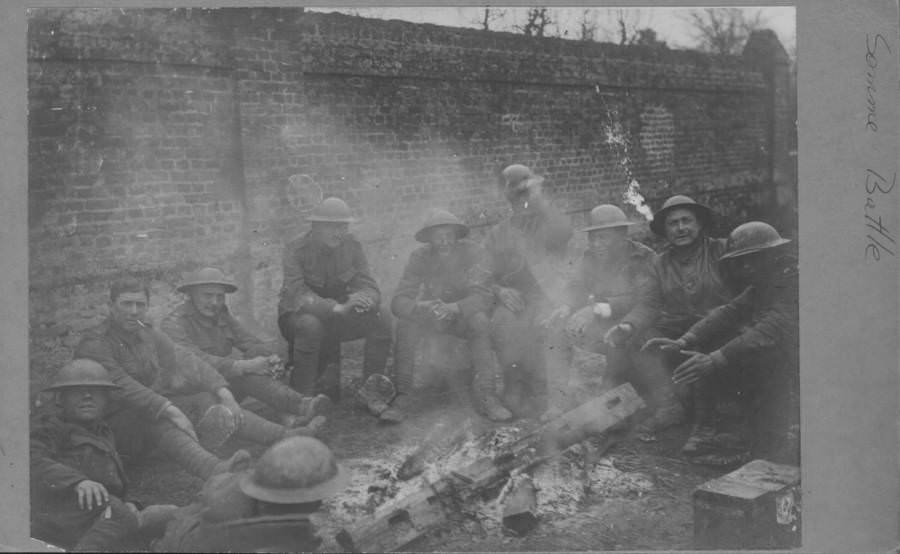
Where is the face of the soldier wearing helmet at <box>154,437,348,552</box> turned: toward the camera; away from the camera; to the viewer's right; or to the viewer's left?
away from the camera

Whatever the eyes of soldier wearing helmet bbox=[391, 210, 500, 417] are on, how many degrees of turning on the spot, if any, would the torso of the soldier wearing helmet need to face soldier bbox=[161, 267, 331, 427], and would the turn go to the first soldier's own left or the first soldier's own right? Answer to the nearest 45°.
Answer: approximately 90° to the first soldier's own right

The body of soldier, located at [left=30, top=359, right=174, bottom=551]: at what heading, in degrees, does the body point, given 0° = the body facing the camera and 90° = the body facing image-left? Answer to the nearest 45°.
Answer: approximately 315°

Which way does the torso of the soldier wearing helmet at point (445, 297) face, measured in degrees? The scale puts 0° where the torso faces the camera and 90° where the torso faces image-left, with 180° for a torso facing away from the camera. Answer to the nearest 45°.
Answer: approximately 0°

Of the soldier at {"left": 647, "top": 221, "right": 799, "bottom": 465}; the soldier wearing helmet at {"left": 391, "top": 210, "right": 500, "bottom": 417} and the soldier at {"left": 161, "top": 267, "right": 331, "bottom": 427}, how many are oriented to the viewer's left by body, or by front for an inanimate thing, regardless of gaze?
1

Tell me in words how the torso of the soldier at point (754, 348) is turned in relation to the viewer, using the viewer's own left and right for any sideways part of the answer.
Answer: facing to the left of the viewer

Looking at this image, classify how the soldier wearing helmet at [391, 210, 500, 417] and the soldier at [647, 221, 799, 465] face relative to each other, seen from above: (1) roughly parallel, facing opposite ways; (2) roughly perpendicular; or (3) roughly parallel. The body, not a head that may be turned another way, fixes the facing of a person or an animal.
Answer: roughly perpendicular

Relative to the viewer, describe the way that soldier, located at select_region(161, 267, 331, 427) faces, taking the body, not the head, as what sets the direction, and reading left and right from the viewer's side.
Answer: facing the viewer and to the right of the viewer

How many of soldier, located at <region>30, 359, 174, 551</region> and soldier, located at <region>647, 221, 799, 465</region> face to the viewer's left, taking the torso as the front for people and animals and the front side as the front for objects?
1

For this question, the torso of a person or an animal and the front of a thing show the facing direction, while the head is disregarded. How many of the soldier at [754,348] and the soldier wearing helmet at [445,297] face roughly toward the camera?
1
